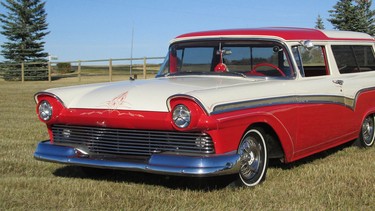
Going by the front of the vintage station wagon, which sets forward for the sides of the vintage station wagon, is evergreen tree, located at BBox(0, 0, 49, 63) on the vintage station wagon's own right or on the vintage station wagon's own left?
on the vintage station wagon's own right

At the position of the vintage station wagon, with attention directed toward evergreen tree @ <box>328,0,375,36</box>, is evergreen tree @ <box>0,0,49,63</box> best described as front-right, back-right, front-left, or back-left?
front-left

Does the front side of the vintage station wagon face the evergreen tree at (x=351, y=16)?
no

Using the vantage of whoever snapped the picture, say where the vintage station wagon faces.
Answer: facing the viewer and to the left of the viewer

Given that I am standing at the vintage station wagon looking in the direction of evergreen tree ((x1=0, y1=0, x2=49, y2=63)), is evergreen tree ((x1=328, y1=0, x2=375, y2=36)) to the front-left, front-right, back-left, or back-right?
front-right
